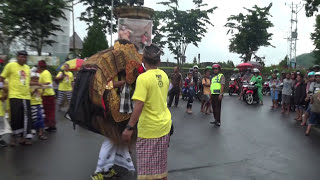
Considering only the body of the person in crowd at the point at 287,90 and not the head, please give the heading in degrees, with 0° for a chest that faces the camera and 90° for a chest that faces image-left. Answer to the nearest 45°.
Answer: approximately 45°

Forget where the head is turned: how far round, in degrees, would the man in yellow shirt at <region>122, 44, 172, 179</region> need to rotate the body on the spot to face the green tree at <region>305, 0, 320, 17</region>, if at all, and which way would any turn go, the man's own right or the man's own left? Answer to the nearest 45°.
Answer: approximately 90° to the man's own right

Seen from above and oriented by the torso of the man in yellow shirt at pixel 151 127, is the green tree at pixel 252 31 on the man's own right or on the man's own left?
on the man's own right

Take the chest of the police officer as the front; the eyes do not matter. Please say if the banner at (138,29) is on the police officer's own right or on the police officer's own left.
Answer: on the police officer's own right

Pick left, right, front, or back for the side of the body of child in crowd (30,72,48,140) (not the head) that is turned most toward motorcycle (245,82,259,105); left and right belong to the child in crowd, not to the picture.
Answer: left

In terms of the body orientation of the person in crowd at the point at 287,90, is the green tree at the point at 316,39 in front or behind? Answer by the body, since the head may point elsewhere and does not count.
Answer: behind

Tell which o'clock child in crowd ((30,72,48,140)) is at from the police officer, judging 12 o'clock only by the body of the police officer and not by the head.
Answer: The child in crowd is roughly at 12 o'clock from the police officer.

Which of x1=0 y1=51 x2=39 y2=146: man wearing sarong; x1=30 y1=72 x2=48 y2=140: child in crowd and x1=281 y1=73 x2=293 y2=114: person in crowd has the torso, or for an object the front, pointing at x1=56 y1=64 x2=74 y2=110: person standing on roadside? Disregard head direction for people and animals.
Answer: x1=281 y1=73 x2=293 y2=114: person in crowd

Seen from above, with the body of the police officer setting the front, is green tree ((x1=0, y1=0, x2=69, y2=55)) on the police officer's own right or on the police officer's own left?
on the police officer's own right

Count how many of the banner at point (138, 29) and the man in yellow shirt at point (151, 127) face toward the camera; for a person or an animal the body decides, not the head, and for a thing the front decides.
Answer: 1
